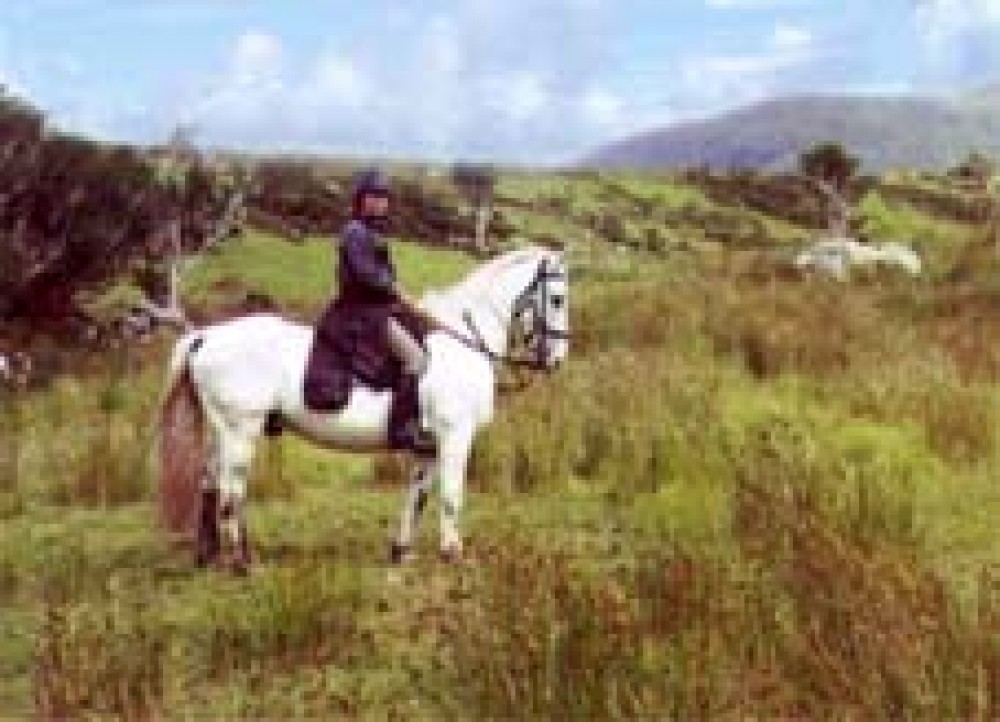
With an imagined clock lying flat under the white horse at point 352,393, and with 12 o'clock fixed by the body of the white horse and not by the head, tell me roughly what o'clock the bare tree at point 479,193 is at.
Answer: The bare tree is roughly at 9 o'clock from the white horse.

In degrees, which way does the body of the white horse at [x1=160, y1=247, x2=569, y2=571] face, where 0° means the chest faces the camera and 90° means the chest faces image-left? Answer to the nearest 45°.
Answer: approximately 270°

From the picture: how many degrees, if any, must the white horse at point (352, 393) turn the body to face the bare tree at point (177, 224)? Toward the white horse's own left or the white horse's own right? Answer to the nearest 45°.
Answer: approximately 90° to the white horse's own left
